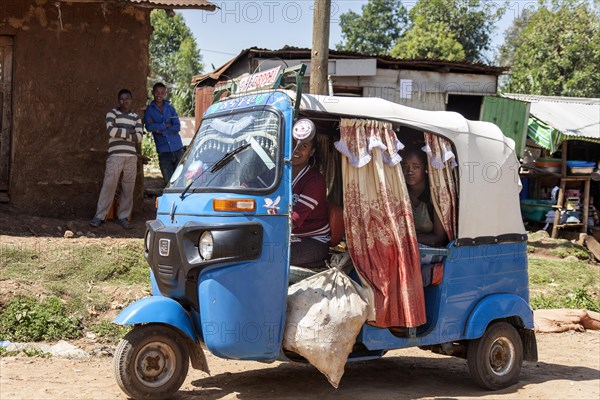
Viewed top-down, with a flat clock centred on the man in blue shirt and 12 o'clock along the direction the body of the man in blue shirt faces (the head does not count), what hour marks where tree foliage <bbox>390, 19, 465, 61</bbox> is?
The tree foliage is roughly at 7 o'clock from the man in blue shirt.

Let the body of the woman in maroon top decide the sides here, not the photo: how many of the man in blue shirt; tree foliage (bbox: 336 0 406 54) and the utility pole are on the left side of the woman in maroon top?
0

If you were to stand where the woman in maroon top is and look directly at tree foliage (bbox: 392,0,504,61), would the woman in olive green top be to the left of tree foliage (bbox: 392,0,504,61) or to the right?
right

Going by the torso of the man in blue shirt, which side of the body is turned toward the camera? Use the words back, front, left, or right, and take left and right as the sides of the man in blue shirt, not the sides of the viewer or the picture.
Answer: front

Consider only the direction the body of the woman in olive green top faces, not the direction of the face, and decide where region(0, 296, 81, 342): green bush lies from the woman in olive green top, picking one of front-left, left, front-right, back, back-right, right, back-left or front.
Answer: front-right

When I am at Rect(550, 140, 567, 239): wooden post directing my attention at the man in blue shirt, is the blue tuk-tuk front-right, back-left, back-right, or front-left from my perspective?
front-left

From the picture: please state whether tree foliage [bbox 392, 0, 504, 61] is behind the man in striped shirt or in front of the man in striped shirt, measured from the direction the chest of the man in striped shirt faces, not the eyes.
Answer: behind

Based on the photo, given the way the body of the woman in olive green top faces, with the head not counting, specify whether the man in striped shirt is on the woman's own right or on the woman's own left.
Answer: on the woman's own right

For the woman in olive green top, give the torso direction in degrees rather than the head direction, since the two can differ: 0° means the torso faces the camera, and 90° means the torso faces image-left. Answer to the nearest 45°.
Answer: approximately 45°

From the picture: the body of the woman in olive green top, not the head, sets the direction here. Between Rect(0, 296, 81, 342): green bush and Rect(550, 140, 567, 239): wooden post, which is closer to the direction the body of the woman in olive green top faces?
the green bush

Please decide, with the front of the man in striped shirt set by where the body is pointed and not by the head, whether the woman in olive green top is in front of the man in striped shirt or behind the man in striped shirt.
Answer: in front

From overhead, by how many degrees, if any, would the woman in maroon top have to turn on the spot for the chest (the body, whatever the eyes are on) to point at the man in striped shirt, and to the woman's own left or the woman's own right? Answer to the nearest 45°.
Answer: approximately 90° to the woman's own right

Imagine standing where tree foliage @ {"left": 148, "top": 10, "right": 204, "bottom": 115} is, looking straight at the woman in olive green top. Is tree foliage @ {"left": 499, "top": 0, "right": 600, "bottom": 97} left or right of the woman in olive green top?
left

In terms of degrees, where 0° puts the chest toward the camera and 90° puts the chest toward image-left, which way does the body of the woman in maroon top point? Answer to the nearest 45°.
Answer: approximately 45°

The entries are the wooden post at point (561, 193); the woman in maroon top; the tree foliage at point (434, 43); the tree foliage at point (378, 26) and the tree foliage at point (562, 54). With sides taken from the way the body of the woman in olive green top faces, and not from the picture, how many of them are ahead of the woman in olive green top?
1

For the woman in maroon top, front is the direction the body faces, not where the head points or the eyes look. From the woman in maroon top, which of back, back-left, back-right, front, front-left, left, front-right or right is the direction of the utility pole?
back-right

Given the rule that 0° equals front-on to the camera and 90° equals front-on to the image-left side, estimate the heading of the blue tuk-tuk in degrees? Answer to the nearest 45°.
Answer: approximately 45°
